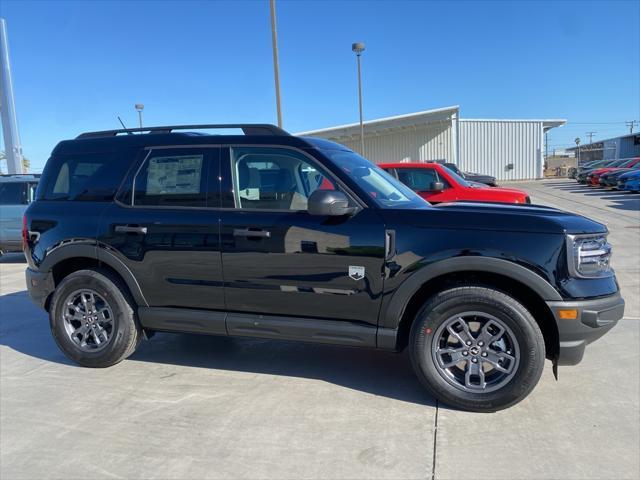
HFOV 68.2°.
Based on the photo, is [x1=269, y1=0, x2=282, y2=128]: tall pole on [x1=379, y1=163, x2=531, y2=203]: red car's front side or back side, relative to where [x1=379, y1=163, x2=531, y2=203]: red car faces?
on the back side

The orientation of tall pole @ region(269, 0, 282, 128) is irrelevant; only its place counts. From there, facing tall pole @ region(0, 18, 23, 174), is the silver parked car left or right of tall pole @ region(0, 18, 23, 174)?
left

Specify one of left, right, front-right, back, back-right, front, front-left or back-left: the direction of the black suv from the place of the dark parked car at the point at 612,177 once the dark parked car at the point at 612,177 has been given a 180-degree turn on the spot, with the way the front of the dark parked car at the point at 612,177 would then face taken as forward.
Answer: back-right

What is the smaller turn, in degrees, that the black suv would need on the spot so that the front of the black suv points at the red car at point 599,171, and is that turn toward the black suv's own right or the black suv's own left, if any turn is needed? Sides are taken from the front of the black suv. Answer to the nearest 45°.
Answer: approximately 45° to the black suv's own left

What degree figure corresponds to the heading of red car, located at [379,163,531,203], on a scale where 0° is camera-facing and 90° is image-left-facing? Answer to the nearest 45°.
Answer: approximately 270°

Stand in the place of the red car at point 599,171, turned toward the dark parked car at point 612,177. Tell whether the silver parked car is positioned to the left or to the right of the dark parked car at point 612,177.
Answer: right

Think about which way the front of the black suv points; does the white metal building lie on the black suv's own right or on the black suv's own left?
on the black suv's own left

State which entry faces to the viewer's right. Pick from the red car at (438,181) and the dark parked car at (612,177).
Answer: the red car

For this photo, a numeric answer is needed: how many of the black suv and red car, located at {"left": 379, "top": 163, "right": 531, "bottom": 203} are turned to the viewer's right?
2

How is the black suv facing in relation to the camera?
to the viewer's right

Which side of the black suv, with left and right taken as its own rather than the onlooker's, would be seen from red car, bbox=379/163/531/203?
left

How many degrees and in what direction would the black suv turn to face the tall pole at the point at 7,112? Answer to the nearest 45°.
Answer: approximately 135° to its left
